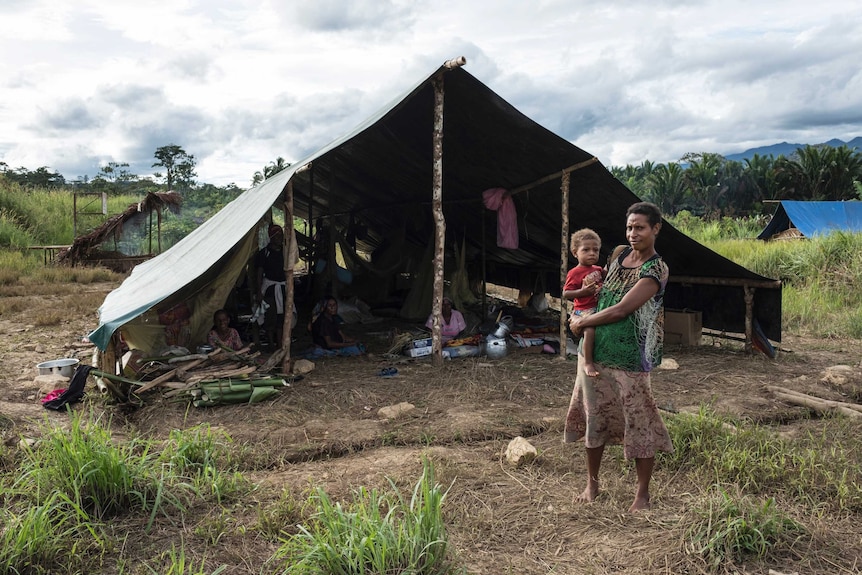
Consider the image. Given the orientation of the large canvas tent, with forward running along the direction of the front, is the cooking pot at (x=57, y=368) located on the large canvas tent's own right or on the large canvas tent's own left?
on the large canvas tent's own right

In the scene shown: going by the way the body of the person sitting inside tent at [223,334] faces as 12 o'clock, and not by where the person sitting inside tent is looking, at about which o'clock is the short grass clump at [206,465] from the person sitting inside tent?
The short grass clump is roughly at 12 o'clock from the person sitting inside tent.

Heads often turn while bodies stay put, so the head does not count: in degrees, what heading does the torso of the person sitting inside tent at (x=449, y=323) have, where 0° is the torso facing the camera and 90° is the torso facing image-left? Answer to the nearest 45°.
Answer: approximately 0°

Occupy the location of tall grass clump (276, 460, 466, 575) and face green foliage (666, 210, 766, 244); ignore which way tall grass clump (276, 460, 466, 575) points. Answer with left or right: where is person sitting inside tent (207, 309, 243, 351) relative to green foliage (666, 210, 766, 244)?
left

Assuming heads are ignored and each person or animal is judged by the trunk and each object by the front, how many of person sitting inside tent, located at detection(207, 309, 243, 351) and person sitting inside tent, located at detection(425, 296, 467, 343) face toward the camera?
2

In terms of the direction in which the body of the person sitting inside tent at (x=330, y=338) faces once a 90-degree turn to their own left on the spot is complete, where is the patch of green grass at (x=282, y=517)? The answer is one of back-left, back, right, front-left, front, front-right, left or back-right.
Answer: back-right

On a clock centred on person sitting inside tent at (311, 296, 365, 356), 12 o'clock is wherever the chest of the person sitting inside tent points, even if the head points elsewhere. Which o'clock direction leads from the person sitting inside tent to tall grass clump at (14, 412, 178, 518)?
The tall grass clump is roughly at 2 o'clock from the person sitting inside tent.

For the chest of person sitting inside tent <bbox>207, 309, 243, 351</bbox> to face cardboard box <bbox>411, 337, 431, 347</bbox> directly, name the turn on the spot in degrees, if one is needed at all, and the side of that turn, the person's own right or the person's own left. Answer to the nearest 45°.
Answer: approximately 90° to the person's own left

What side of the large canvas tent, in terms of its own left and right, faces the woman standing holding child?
front

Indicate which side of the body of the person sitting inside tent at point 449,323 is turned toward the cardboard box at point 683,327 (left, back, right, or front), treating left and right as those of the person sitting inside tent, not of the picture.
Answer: left
